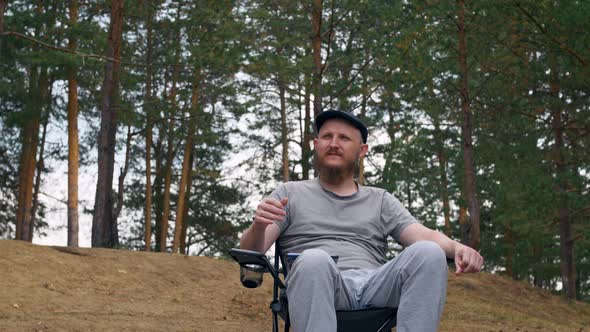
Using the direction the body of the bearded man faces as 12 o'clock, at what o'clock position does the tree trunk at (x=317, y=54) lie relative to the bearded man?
The tree trunk is roughly at 6 o'clock from the bearded man.

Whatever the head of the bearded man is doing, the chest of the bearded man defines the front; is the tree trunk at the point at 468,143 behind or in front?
behind

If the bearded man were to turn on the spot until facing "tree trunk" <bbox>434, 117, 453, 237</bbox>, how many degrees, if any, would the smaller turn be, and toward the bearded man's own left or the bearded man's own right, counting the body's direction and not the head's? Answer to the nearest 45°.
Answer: approximately 180°

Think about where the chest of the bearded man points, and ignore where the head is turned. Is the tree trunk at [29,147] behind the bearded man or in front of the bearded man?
behind

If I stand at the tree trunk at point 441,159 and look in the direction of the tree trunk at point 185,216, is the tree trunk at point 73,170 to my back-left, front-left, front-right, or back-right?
front-left

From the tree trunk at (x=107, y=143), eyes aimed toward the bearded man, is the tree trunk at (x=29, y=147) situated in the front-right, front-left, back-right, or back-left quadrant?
back-right

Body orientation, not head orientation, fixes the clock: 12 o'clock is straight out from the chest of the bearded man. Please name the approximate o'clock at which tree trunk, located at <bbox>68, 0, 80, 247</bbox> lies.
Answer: The tree trunk is roughly at 5 o'clock from the bearded man.

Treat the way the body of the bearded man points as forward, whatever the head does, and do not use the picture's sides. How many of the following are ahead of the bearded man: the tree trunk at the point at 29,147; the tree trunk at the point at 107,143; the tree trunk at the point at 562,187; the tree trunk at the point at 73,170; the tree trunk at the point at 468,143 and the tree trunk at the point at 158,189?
0

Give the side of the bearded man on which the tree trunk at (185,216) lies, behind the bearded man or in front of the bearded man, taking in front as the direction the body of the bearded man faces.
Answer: behind

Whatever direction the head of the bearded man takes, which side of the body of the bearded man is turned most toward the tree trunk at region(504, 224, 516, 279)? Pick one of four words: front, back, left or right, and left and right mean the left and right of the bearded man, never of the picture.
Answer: back

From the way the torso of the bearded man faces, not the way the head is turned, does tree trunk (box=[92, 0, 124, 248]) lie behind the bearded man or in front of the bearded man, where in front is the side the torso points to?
behind
